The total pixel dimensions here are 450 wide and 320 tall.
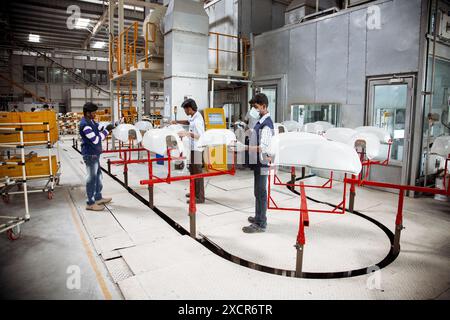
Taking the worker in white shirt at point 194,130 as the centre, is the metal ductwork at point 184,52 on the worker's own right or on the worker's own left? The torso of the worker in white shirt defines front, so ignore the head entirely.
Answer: on the worker's own right

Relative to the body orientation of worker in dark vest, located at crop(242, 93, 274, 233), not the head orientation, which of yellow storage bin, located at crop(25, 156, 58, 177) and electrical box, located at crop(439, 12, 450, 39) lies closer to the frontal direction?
the yellow storage bin

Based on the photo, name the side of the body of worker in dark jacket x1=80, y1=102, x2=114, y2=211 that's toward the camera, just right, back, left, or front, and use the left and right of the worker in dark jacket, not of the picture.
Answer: right

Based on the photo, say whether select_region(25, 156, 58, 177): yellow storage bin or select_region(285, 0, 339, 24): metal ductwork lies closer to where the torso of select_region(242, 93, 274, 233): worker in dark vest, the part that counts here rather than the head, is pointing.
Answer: the yellow storage bin

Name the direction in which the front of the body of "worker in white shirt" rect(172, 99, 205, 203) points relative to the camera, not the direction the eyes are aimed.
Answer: to the viewer's left

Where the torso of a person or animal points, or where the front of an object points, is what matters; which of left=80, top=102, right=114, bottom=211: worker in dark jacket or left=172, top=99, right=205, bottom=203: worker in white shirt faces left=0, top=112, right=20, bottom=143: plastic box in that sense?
the worker in white shirt

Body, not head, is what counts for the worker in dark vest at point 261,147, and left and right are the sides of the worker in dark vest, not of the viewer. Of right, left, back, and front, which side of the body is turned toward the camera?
left

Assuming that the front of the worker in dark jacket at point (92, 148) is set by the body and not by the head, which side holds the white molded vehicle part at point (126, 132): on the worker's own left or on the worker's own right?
on the worker's own left

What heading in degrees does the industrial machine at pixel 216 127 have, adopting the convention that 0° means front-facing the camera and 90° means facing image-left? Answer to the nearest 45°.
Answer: approximately 0°

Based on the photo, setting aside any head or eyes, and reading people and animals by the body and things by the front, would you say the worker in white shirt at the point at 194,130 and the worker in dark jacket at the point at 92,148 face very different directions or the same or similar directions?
very different directions

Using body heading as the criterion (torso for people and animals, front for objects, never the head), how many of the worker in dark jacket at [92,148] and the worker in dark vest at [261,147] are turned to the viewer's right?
1

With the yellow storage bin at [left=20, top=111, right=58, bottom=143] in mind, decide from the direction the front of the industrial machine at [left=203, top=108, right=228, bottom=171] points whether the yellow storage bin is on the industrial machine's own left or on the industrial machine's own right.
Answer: on the industrial machine's own right
